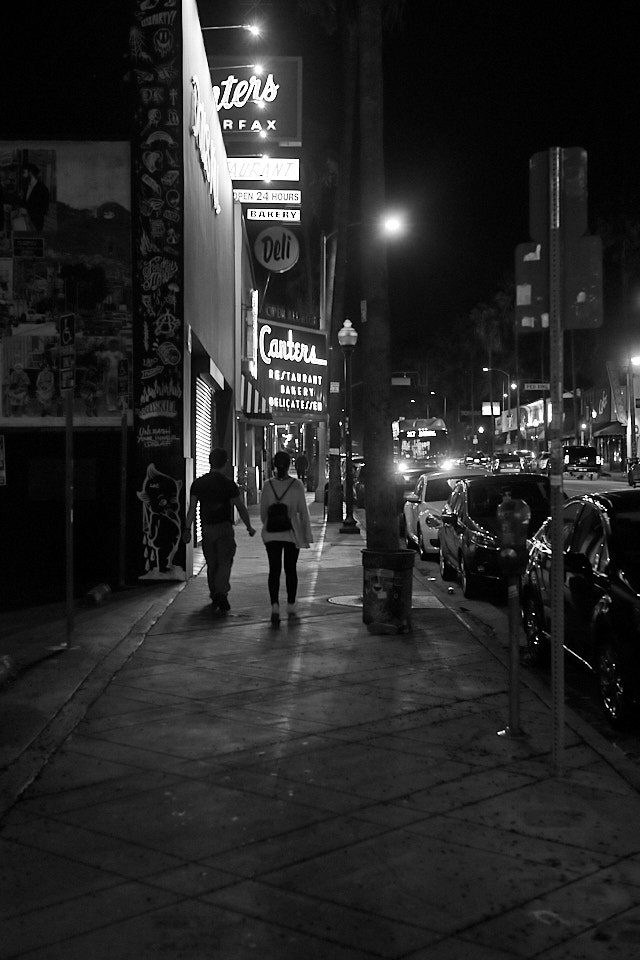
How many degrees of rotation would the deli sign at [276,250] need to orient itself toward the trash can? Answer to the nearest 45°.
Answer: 0° — it already faces it

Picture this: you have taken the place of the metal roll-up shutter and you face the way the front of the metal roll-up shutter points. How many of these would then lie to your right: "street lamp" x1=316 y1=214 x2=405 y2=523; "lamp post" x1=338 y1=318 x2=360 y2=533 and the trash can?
1

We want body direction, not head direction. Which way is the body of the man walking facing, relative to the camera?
away from the camera

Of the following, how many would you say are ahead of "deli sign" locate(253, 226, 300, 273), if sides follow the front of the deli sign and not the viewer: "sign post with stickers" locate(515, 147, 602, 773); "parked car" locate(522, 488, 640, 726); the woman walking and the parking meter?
4

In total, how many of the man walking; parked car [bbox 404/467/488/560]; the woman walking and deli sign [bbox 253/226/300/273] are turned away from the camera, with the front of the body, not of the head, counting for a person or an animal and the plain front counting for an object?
2

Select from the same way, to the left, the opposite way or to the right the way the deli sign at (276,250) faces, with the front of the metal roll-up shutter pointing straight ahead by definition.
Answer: to the right

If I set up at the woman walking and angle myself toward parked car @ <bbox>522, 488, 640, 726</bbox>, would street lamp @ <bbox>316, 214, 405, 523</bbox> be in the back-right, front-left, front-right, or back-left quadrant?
back-left

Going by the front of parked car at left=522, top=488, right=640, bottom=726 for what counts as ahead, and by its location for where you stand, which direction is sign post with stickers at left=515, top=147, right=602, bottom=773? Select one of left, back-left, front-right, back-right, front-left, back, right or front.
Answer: front-right

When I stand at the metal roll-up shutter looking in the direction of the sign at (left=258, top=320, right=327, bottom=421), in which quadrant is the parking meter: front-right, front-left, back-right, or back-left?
back-right

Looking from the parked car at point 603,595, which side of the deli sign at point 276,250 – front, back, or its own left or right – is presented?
front

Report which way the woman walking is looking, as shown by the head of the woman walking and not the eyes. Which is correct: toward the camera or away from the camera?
away from the camera

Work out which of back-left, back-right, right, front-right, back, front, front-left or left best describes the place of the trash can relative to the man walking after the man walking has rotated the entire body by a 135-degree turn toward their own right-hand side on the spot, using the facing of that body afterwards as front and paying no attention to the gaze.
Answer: front

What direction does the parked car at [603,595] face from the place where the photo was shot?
facing the viewer and to the right of the viewer

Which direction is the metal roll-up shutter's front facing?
to the viewer's right

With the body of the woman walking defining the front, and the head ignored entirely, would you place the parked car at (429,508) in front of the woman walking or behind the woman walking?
in front

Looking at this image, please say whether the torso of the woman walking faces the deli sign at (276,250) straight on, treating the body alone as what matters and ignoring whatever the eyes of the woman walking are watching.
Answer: yes

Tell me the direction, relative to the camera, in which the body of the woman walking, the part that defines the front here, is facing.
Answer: away from the camera

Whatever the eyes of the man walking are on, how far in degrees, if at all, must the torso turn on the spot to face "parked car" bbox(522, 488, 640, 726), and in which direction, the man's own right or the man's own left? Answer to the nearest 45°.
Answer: approximately 135° to the man's own right
